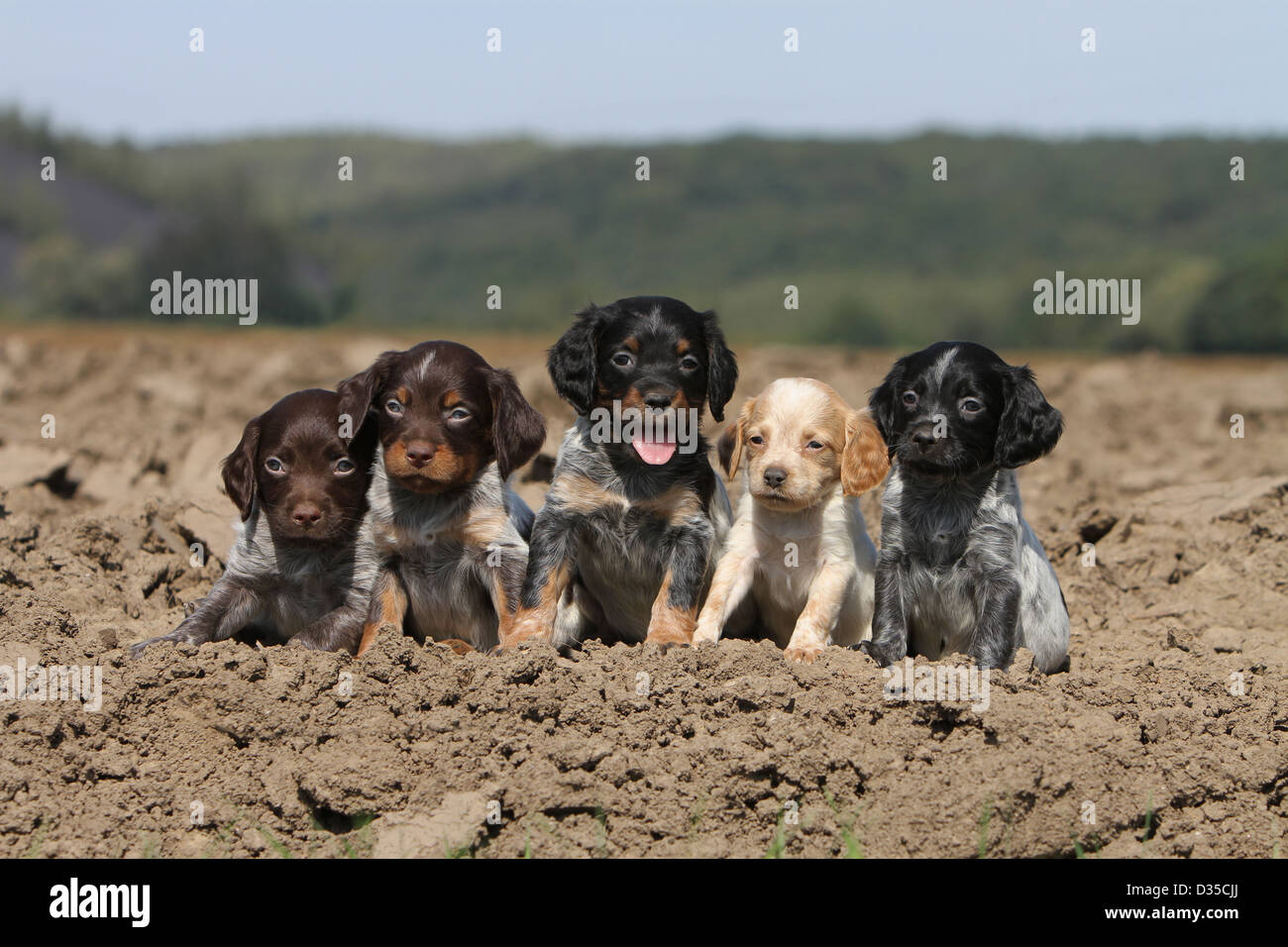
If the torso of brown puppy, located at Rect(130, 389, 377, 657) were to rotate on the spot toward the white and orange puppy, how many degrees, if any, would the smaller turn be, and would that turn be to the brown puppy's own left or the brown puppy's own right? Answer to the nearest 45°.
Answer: approximately 90° to the brown puppy's own left

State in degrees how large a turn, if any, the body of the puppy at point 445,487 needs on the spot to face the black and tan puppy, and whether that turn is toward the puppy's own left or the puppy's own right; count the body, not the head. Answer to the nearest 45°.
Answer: approximately 90° to the puppy's own left

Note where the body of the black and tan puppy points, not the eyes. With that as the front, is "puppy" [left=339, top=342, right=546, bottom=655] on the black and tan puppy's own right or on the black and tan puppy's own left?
on the black and tan puppy's own right

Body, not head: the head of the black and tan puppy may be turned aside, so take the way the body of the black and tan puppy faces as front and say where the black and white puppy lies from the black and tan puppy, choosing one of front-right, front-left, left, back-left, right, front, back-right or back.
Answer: left

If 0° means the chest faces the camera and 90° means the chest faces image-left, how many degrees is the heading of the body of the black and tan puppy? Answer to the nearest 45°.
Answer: approximately 0°

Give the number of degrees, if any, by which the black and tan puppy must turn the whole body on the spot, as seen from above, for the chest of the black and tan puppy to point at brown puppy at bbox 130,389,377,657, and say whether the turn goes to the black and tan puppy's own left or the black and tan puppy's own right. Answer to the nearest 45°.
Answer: approximately 90° to the black and tan puppy's own right

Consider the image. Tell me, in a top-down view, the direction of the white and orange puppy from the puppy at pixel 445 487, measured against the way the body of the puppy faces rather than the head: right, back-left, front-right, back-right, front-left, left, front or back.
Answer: left

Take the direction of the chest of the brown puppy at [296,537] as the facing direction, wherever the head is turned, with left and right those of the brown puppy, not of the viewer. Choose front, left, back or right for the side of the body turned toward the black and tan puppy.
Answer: left
